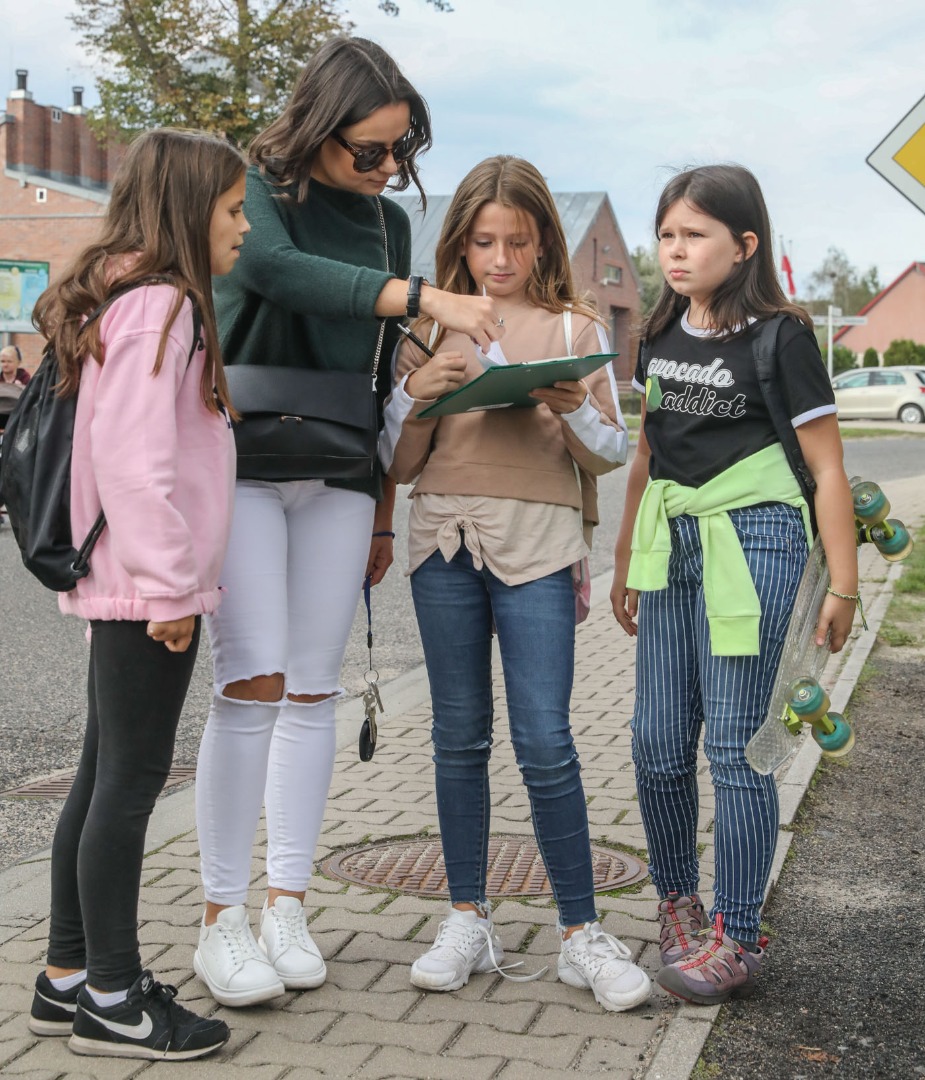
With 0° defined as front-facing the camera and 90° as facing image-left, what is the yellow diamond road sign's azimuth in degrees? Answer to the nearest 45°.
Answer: approximately 0°

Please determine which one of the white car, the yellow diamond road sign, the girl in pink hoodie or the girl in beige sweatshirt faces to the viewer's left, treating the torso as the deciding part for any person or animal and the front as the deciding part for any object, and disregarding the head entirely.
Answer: the white car

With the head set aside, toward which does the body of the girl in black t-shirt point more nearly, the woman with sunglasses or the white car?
the woman with sunglasses

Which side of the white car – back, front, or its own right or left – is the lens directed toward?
left

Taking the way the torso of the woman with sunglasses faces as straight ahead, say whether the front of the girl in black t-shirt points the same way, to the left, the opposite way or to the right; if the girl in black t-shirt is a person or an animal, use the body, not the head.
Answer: to the right

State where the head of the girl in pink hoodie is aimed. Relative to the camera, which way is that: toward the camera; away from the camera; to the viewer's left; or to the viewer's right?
to the viewer's right

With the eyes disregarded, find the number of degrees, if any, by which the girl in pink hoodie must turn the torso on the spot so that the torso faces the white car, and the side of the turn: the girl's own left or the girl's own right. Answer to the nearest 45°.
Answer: approximately 45° to the girl's own left

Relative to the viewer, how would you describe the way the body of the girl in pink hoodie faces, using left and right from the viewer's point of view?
facing to the right of the viewer

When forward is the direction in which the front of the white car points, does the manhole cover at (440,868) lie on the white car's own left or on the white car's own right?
on the white car's own left

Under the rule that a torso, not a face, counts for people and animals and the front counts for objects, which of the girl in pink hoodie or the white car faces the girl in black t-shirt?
the girl in pink hoodie
